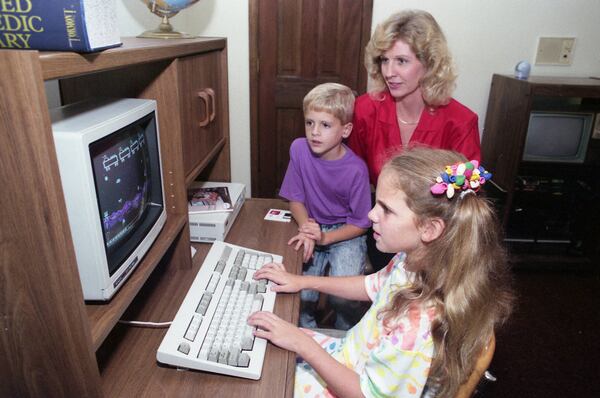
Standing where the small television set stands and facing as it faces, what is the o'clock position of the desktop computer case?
The desktop computer case is roughly at 1 o'clock from the small television set.

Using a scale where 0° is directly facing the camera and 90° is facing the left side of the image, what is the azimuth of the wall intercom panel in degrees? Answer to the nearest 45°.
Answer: approximately 0°

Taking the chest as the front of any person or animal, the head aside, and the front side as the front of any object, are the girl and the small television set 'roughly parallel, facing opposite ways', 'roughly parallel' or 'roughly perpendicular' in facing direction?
roughly perpendicular

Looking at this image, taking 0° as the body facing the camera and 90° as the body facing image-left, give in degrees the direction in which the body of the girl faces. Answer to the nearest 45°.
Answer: approximately 90°

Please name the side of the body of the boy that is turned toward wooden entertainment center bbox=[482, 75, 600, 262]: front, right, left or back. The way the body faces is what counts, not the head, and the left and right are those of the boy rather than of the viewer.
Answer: back

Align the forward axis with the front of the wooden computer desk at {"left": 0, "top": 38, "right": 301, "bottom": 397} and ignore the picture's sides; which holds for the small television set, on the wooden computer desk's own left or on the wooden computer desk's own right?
on the wooden computer desk's own left

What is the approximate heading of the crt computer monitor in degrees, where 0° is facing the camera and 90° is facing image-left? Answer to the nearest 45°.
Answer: approximately 315°

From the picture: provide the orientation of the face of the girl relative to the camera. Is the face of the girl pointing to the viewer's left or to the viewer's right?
to the viewer's left

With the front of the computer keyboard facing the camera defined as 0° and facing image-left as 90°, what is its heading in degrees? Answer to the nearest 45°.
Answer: approximately 270°

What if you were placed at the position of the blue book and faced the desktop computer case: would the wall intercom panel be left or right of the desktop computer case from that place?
right

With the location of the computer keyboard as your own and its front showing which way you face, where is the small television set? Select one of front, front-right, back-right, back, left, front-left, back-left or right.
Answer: front-left

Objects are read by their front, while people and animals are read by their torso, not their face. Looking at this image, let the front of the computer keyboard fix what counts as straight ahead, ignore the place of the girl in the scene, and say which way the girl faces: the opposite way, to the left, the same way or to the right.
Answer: the opposite way
